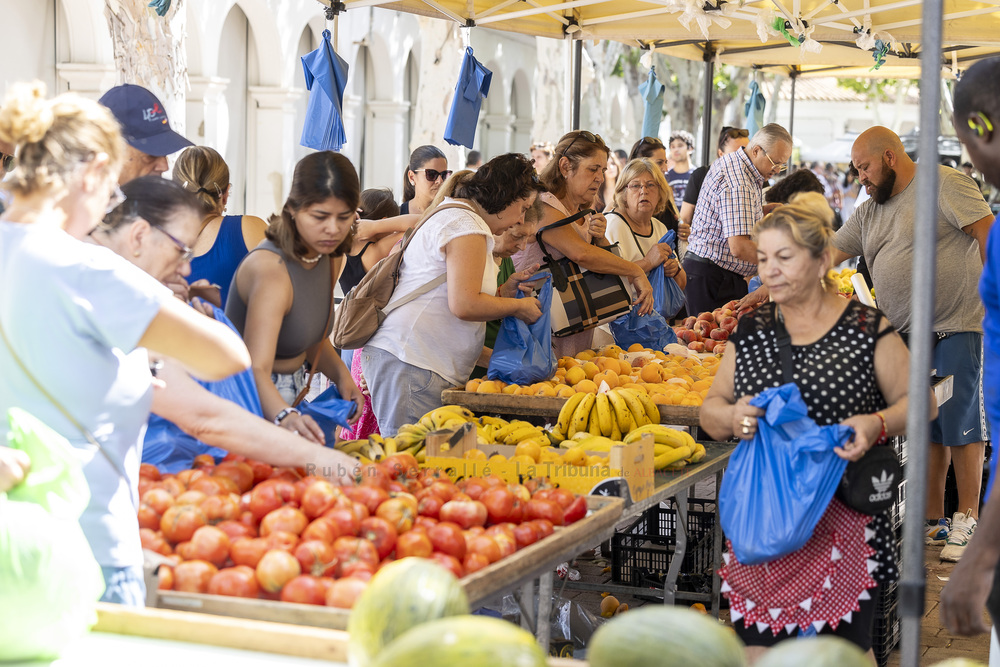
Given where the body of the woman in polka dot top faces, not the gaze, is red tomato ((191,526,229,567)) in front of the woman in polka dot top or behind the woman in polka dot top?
in front

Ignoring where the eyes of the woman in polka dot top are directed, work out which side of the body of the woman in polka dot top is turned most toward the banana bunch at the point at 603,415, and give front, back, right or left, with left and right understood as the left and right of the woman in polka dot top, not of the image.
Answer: right

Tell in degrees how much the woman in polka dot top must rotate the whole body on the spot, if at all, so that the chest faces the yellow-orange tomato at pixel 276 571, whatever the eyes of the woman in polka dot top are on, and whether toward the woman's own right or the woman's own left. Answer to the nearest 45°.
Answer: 0° — they already face it

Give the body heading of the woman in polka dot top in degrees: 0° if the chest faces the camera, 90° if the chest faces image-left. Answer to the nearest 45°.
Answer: approximately 45°

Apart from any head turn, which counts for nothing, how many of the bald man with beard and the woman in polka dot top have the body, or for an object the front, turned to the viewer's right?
0

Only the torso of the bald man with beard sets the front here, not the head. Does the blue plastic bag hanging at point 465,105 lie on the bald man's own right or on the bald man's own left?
on the bald man's own right

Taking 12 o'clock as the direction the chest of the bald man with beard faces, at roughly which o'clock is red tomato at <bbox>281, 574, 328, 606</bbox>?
The red tomato is roughly at 11 o'clock from the bald man with beard.

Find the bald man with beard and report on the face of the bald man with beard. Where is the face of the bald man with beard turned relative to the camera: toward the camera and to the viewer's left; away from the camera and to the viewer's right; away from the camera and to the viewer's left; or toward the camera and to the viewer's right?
toward the camera and to the viewer's left

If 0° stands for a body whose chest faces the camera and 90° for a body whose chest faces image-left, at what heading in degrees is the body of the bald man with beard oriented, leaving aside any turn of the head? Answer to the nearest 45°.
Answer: approximately 45°
